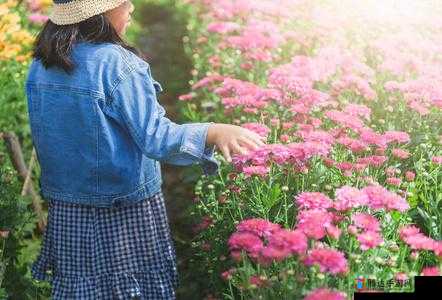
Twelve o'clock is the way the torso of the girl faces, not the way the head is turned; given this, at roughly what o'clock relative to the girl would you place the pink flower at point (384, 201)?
The pink flower is roughly at 2 o'clock from the girl.

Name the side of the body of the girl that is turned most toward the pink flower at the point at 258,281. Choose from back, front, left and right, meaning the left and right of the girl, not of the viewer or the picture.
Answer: right

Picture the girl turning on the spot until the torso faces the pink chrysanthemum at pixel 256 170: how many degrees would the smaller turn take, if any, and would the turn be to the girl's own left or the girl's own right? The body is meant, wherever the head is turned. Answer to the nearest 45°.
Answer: approximately 45° to the girl's own right

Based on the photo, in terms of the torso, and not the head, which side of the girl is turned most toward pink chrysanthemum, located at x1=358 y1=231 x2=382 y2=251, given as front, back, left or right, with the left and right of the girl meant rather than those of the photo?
right

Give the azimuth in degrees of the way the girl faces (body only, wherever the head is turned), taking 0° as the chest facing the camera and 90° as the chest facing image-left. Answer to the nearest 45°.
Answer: approximately 225°

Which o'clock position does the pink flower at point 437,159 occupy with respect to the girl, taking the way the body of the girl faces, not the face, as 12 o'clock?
The pink flower is roughly at 1 o'clock from the girl.

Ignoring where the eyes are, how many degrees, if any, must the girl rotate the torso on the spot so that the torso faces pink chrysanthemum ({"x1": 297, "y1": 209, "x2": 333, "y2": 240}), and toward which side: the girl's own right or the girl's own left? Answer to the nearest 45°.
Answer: approximately 90° to the girl's own right

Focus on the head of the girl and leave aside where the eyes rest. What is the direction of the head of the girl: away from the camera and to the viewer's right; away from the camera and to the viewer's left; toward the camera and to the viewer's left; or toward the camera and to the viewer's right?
away from the camera and to the viewer's right

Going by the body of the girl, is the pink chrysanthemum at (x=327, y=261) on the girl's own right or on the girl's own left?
on the girl's own right

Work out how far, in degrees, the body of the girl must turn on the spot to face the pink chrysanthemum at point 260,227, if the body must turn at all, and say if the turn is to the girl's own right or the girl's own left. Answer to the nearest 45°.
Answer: approximately 90° to the girl's own right

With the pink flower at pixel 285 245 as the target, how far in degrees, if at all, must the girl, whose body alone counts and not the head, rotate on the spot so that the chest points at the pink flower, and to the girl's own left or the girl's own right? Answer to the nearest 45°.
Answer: approximately 90° to the girl's own right

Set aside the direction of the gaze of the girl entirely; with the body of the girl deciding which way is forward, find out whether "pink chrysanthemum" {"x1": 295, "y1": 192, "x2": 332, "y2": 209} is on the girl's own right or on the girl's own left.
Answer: on the girl's own right
